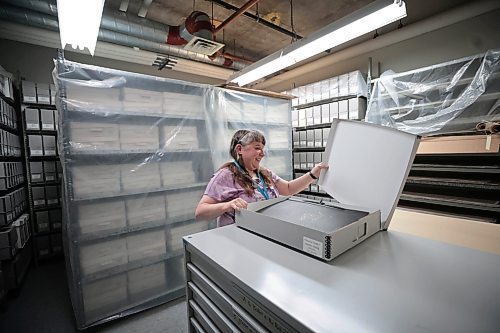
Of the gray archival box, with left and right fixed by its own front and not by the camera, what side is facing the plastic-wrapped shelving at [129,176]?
right

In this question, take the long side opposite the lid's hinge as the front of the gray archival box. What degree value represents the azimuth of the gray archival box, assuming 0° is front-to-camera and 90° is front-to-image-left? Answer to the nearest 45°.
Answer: approximately 45°

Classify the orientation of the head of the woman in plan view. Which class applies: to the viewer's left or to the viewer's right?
to the viewer's right

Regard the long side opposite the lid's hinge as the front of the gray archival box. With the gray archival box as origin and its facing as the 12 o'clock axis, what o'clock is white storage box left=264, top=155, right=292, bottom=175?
The white storage box is roughly at 4 o'clock from the gray archival box.

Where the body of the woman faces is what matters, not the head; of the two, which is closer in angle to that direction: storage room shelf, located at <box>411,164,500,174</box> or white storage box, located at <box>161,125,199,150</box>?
the storage room shelf
